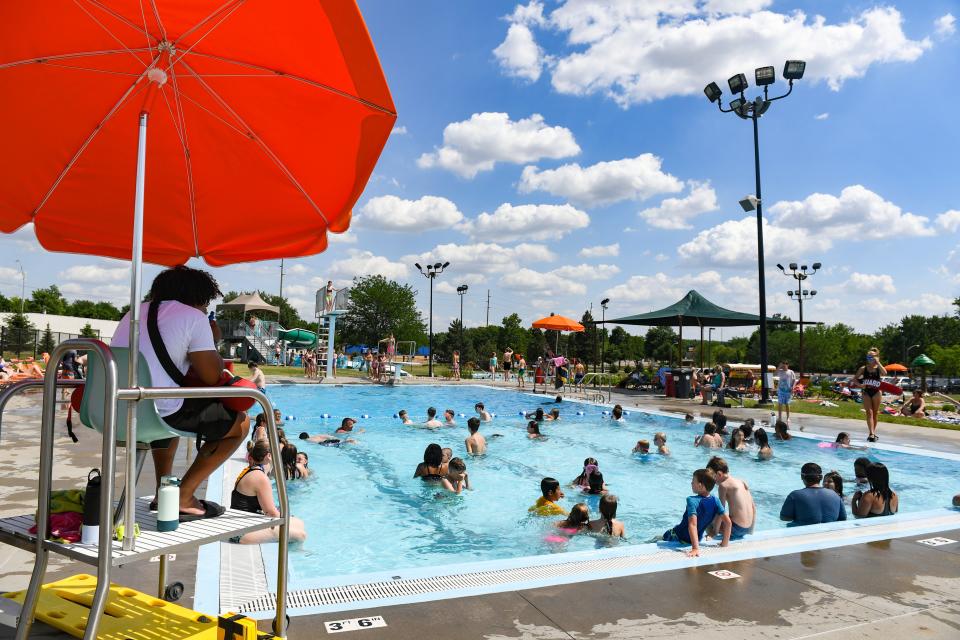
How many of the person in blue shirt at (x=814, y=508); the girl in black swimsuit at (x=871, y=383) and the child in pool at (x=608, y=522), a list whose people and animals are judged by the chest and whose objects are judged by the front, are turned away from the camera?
2

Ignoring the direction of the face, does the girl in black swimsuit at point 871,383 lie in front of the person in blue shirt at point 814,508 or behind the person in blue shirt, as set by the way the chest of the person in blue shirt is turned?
in front

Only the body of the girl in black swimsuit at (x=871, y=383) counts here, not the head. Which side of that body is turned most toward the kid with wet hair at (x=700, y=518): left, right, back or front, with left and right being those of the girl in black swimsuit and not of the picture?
front

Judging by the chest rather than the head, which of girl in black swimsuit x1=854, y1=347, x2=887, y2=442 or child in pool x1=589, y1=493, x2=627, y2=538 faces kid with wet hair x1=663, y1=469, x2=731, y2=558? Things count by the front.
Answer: the girl in black swimsuit

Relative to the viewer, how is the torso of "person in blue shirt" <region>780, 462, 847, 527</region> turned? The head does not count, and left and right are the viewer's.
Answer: facing away from the viewer

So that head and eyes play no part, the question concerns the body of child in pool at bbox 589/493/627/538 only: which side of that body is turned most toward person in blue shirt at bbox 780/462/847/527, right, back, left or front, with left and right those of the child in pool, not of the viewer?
right

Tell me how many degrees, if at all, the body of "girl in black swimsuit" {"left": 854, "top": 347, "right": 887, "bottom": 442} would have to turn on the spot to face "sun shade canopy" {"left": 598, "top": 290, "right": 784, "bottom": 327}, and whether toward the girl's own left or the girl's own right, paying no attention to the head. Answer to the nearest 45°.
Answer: approximately 135° to the girl's own right

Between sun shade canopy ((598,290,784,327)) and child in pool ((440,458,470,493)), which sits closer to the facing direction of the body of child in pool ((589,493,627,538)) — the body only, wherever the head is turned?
the sun shade canopy

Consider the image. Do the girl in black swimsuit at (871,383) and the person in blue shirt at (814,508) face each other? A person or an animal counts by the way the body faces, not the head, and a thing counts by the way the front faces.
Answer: yes

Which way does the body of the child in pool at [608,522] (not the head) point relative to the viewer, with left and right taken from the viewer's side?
facing away from the viewer

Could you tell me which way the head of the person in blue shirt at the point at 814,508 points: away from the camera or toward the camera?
away from the camera

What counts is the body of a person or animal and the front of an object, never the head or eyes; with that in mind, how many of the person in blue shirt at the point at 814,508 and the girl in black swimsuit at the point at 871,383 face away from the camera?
1

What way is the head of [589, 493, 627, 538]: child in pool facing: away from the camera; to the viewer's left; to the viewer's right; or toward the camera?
away from the camera

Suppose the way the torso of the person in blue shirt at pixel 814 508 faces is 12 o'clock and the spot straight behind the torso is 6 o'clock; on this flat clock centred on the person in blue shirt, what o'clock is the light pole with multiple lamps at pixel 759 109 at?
The light pole with multiple lamps is roughly at 12 o'clock from the person in blue shirt.

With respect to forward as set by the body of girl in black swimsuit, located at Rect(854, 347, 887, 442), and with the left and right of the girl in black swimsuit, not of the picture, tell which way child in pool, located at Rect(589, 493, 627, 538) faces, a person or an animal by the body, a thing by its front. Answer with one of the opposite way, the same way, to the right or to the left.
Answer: the opposite way

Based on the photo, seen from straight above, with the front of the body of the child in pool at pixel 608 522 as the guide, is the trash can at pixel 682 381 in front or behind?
in front

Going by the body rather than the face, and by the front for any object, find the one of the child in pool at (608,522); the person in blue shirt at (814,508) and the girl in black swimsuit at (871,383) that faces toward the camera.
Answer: the girl in black swimsuit

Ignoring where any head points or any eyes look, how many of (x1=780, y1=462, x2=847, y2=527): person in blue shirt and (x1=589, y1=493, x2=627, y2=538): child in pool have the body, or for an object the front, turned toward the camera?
0
